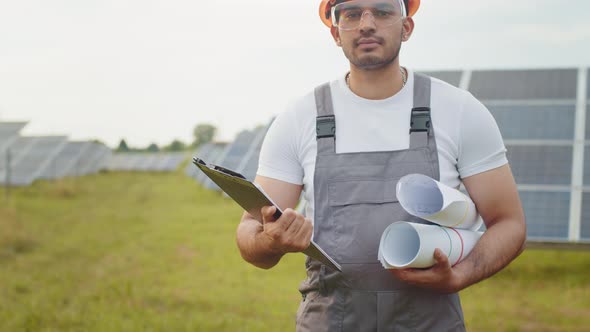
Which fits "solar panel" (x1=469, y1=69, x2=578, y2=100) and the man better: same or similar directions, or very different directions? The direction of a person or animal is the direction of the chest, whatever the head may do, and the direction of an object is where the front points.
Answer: same or similar directions

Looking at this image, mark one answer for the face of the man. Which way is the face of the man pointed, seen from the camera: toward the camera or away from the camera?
toward the camera

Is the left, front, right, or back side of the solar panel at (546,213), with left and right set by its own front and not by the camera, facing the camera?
front

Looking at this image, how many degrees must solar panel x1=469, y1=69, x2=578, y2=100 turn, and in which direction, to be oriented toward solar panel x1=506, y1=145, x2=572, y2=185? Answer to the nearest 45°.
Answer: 0° — it already faces it

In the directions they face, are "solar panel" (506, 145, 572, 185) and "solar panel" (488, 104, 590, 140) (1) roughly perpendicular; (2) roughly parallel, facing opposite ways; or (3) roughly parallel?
roughly parallel

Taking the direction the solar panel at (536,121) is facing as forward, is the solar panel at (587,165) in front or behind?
in front

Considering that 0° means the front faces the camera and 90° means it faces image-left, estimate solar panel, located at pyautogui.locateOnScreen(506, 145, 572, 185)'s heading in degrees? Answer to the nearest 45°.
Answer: approximately 0°

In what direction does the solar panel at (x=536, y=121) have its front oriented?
toward the camera

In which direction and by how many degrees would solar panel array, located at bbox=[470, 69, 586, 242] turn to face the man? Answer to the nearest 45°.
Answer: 0° — it already faces them

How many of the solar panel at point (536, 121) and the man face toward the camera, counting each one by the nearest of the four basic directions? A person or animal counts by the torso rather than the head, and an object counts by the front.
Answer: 2

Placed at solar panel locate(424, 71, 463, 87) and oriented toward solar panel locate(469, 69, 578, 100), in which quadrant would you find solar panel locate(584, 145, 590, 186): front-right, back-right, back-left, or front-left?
front-right

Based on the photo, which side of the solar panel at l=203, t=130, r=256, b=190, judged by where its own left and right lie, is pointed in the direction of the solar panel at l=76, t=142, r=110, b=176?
right

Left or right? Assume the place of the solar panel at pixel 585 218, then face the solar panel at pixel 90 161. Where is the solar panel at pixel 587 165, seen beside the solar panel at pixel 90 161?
right

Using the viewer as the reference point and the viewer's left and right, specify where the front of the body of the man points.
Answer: facing the viewer
